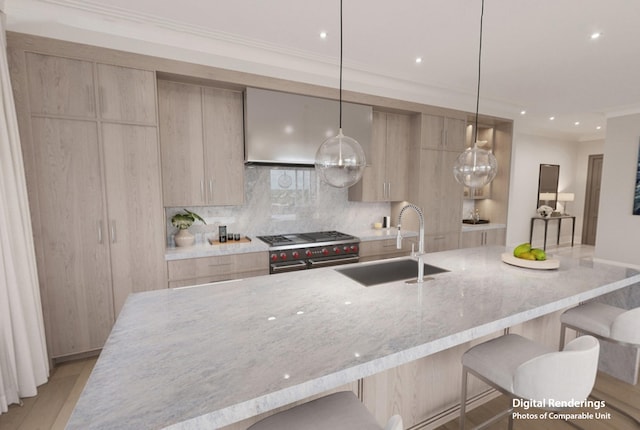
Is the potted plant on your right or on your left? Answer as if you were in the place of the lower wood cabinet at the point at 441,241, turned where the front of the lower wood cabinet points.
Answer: on your right

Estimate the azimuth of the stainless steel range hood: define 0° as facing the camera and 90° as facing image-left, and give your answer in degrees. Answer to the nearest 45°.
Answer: approximately 315°

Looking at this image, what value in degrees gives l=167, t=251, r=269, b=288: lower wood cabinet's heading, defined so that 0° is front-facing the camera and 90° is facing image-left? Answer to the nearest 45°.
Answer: approximately 0°

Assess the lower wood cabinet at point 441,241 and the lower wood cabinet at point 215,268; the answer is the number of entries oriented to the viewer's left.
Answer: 0

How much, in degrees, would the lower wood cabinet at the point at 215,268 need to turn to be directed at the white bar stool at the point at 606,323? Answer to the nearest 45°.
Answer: approximately 45° to its left

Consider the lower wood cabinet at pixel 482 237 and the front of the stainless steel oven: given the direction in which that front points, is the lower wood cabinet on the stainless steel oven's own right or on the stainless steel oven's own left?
on the stainless steel oven's own left

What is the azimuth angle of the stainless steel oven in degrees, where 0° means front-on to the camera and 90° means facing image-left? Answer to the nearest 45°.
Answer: approximately 315°

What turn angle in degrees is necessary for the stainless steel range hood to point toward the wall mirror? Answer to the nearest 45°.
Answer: approximately 90° to its left

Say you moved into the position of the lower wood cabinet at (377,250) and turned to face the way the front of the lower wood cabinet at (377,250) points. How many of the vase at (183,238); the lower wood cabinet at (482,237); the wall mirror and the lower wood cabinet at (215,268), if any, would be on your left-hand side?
2
